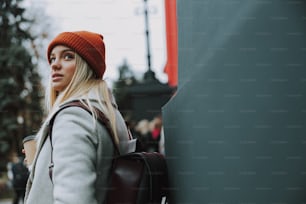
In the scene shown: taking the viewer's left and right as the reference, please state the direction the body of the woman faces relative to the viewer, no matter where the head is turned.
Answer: facing to the left of the viewer
